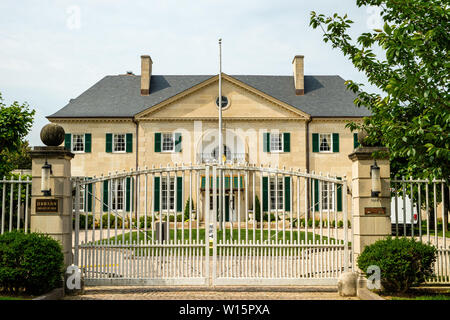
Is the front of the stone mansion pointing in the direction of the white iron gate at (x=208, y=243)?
yes

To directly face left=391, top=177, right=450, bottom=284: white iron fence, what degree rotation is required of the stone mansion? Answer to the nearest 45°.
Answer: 0° — it already faces it

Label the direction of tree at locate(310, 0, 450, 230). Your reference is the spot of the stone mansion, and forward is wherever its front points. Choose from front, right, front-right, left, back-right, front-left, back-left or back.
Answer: front

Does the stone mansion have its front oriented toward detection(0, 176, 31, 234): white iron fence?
yes

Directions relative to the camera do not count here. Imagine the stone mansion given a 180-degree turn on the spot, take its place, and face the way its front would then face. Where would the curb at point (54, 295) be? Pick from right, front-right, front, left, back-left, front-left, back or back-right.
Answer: back

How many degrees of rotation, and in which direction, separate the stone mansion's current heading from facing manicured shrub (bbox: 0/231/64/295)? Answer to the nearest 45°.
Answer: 0° — it already faces it

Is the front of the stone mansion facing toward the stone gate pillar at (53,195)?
yes

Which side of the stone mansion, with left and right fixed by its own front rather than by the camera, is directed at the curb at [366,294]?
front

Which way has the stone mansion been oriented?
toward the camera

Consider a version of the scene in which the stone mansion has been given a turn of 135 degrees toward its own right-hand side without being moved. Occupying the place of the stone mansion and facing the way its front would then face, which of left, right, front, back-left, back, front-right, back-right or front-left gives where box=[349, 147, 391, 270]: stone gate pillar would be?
back-left

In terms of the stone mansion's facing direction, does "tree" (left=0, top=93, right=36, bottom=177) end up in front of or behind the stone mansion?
in front
